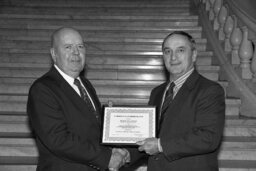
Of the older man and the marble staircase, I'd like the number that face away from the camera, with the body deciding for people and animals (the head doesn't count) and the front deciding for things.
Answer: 0

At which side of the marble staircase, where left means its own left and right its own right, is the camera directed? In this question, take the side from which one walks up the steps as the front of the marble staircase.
front

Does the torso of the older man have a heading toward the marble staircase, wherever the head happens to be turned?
no

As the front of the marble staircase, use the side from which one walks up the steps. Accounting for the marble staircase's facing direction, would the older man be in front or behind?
in front

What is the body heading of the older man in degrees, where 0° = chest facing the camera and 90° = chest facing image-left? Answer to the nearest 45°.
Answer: approximately 315°
